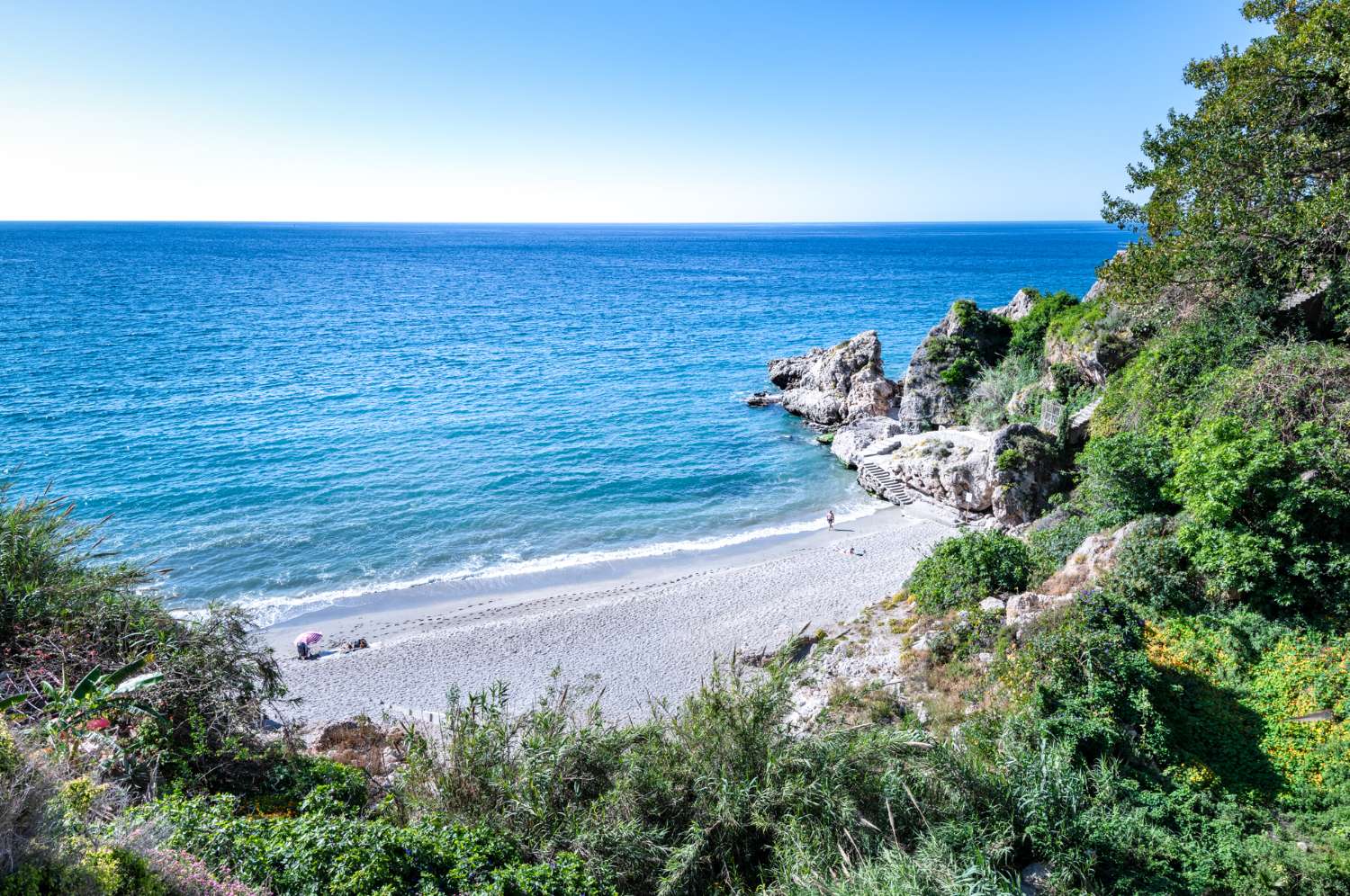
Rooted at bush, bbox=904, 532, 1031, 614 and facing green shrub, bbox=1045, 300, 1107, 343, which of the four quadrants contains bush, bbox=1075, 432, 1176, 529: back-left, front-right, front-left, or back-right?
front-right

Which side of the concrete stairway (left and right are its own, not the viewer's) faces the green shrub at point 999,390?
left

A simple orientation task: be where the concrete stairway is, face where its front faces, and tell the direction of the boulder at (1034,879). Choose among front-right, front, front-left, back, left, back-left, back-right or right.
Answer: front-right

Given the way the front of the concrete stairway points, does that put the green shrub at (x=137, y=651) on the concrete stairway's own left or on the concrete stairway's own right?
on the concrete stairway's own right

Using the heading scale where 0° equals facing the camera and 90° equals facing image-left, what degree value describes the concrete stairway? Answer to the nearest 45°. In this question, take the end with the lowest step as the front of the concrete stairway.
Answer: approximately 315°

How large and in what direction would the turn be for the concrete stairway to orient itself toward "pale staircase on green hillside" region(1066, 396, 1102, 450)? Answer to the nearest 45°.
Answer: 0° — it already faces it

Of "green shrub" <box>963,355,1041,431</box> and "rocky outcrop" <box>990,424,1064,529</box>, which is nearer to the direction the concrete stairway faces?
the rocky outcrop

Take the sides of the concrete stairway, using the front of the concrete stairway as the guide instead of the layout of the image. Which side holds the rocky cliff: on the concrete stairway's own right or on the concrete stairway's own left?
on the concrete stairway's own left
